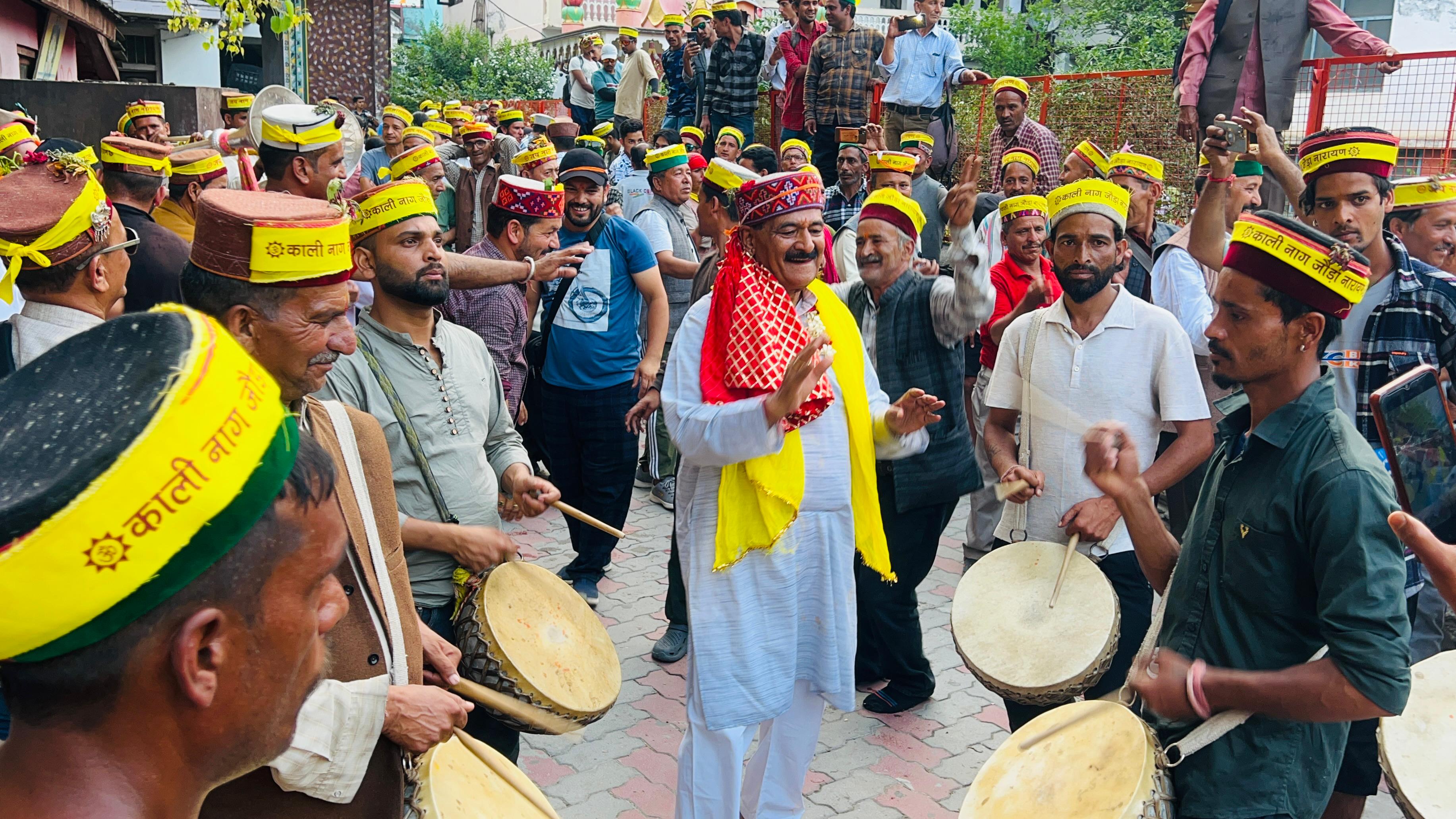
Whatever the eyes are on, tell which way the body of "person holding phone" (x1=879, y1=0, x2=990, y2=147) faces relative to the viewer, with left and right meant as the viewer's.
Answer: facing the viewer

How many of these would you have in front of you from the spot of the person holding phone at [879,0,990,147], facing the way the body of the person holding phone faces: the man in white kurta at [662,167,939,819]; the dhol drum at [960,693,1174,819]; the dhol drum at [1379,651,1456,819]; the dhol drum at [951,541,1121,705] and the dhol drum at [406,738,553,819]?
5

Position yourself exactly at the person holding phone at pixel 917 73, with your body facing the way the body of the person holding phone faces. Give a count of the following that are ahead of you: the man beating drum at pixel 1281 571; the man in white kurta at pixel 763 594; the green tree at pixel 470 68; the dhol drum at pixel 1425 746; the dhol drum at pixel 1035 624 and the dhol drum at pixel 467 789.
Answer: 5

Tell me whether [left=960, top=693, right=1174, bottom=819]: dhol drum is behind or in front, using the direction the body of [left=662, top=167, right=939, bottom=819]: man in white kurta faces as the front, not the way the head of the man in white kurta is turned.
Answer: in front

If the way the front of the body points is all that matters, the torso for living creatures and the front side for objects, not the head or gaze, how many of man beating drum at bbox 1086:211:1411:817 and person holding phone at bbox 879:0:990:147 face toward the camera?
1

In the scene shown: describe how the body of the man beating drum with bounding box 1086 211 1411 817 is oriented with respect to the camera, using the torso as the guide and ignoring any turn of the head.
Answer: to the viewer's left

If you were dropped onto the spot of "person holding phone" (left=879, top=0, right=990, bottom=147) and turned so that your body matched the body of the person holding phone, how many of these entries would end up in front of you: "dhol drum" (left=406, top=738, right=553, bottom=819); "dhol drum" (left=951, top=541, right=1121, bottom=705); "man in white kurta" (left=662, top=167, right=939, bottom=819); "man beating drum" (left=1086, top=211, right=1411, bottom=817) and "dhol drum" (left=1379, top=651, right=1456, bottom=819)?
5

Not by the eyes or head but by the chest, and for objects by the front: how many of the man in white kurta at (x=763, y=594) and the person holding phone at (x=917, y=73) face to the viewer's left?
0

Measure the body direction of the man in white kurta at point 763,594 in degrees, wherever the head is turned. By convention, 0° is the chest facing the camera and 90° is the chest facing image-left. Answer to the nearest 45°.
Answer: approximately 315°

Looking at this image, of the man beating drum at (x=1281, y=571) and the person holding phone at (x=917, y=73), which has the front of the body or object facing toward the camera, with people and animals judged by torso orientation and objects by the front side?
the person holding phone

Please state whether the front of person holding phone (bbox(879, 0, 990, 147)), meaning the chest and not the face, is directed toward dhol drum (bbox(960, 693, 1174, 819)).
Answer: yes

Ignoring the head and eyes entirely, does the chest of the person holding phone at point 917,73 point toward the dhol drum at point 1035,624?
yes

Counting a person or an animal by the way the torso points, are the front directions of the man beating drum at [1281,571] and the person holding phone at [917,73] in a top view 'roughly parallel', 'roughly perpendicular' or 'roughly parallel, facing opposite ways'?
roughly perpendicular
